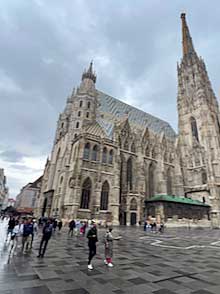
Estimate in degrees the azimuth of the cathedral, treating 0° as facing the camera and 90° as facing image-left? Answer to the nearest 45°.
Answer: approximately 45°
